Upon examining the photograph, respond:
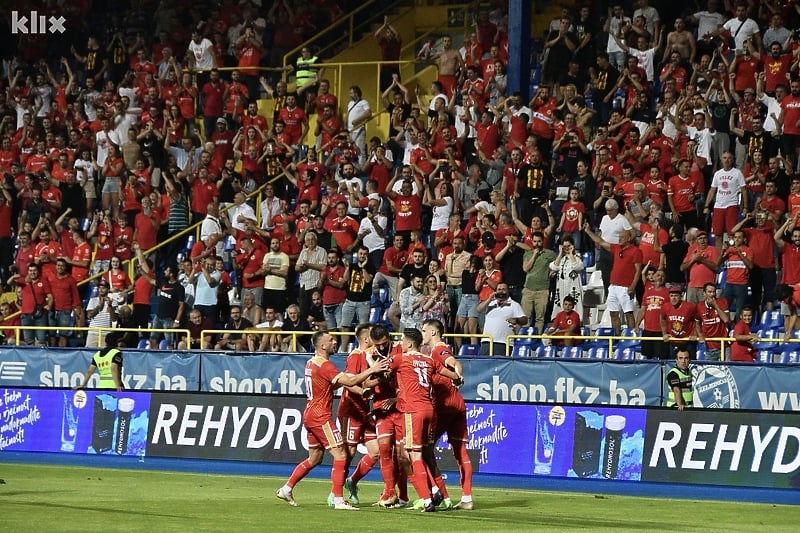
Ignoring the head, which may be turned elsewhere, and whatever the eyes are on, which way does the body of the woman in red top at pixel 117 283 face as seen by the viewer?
toward the camera

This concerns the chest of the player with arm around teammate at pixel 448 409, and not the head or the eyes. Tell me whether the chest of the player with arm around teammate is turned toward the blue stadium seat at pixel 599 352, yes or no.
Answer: no

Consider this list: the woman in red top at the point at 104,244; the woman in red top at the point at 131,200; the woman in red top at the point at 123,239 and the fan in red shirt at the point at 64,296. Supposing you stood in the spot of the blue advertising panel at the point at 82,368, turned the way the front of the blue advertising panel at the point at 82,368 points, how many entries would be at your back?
4

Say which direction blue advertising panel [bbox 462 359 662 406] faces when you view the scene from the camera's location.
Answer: facing the viewer

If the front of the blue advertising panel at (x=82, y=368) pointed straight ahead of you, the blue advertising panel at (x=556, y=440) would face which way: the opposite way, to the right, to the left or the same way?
the same way

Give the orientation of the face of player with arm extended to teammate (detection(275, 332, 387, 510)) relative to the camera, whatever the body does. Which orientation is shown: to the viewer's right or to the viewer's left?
to the viewer's right

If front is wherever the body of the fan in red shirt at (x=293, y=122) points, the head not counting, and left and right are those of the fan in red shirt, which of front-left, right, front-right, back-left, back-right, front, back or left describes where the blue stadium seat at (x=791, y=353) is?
front-left

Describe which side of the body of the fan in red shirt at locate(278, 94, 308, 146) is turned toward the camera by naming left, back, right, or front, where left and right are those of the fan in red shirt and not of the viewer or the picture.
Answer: front

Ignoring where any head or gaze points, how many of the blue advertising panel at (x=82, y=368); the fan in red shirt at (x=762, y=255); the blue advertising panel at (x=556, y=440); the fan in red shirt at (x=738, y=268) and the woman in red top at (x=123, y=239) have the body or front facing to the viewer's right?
0

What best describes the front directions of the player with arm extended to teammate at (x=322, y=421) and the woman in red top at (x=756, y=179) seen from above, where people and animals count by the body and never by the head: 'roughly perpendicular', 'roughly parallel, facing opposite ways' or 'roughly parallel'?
roughly perpendicular

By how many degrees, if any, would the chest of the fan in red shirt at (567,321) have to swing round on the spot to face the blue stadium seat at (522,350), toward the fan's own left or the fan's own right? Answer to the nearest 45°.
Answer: approximately 90° to the fan's own right

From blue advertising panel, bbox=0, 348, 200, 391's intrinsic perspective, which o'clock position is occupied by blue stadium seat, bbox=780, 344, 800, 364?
The blue stadium seat is roughly at 10 o'clock from the blue advertising panel.

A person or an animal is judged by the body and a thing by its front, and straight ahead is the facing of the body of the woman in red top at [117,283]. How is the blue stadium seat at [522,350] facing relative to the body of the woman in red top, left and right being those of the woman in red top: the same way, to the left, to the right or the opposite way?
the same way

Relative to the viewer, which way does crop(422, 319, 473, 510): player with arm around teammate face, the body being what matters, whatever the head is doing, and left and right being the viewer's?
facing to the left of the viewer

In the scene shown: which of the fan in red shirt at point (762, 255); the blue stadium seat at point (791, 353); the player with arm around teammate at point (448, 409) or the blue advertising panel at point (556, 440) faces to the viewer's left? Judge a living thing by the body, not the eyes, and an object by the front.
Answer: the player with arm around teammate

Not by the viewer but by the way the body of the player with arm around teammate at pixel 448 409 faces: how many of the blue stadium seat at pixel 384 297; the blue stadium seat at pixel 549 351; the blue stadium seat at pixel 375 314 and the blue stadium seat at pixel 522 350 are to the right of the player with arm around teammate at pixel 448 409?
4

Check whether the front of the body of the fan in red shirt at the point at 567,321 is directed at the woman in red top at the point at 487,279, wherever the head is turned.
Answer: no
